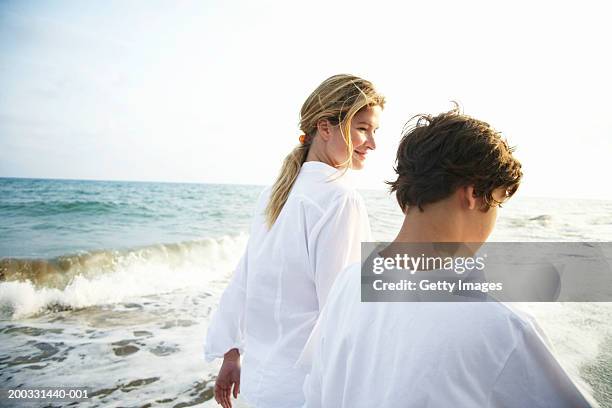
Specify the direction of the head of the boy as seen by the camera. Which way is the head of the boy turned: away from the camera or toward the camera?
away from the camera

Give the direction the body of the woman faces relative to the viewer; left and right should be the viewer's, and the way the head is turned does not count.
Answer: facing away from the viewer and to the right of the viewer

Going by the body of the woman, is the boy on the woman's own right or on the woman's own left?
on the woman's own right

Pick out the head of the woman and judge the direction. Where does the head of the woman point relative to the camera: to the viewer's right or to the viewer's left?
to the viewer's right
